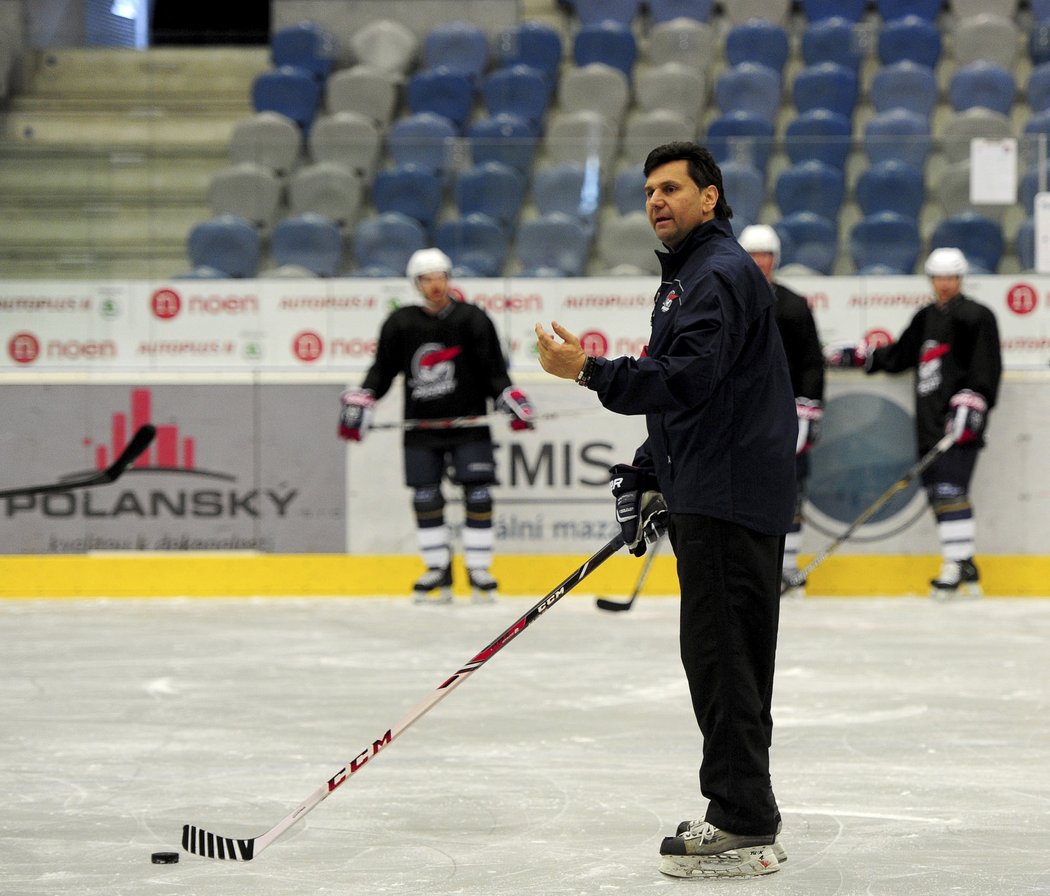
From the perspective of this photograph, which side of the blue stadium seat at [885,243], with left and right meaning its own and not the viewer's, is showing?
front

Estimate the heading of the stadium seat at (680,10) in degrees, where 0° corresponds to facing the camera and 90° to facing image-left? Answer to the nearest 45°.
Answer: approximately 0°

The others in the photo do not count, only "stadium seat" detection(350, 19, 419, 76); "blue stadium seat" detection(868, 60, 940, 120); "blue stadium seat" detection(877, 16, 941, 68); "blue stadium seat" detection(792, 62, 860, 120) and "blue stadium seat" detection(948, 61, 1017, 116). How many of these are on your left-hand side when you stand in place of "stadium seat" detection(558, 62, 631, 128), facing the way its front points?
4

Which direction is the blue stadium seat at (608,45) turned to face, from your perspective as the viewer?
facing the viewer

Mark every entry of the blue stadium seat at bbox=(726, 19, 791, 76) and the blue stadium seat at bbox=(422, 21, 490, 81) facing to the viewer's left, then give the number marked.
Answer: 0

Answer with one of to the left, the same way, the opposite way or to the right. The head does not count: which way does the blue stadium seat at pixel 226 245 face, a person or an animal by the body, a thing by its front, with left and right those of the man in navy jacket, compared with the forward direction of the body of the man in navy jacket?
to the left

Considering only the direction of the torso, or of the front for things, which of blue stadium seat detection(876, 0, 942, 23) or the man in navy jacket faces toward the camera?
the blue stadium seat

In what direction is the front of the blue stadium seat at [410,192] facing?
toward the camera

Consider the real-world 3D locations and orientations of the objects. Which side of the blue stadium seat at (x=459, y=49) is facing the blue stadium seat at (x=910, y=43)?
left

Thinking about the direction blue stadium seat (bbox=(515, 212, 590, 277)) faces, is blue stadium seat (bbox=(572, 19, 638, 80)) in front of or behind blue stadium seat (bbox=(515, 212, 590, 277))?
behind

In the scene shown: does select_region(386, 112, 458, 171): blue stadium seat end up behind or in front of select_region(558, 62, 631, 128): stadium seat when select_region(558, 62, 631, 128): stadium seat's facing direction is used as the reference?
in front

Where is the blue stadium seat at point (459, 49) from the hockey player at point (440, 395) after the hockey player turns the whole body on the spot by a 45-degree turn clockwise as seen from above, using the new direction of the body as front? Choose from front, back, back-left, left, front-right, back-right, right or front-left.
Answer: back-right

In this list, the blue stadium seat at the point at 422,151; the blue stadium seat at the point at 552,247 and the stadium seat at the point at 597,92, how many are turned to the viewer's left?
0

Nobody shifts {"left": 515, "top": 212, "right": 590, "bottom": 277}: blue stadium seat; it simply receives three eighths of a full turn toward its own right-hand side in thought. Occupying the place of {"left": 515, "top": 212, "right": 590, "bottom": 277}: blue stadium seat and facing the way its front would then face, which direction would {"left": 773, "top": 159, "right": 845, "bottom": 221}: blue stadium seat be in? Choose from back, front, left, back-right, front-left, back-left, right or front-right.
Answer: back-right

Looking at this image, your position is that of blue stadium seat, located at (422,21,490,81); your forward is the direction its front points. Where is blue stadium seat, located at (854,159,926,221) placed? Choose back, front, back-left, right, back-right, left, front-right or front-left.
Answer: front-left

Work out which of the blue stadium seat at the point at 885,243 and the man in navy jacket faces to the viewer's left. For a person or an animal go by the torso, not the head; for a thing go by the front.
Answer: the man in navy jacket

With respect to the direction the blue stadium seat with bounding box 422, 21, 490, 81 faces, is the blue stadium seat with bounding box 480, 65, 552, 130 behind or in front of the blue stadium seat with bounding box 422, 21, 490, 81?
in front

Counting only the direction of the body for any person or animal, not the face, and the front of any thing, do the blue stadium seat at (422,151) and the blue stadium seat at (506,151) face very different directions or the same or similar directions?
same or similar directions
